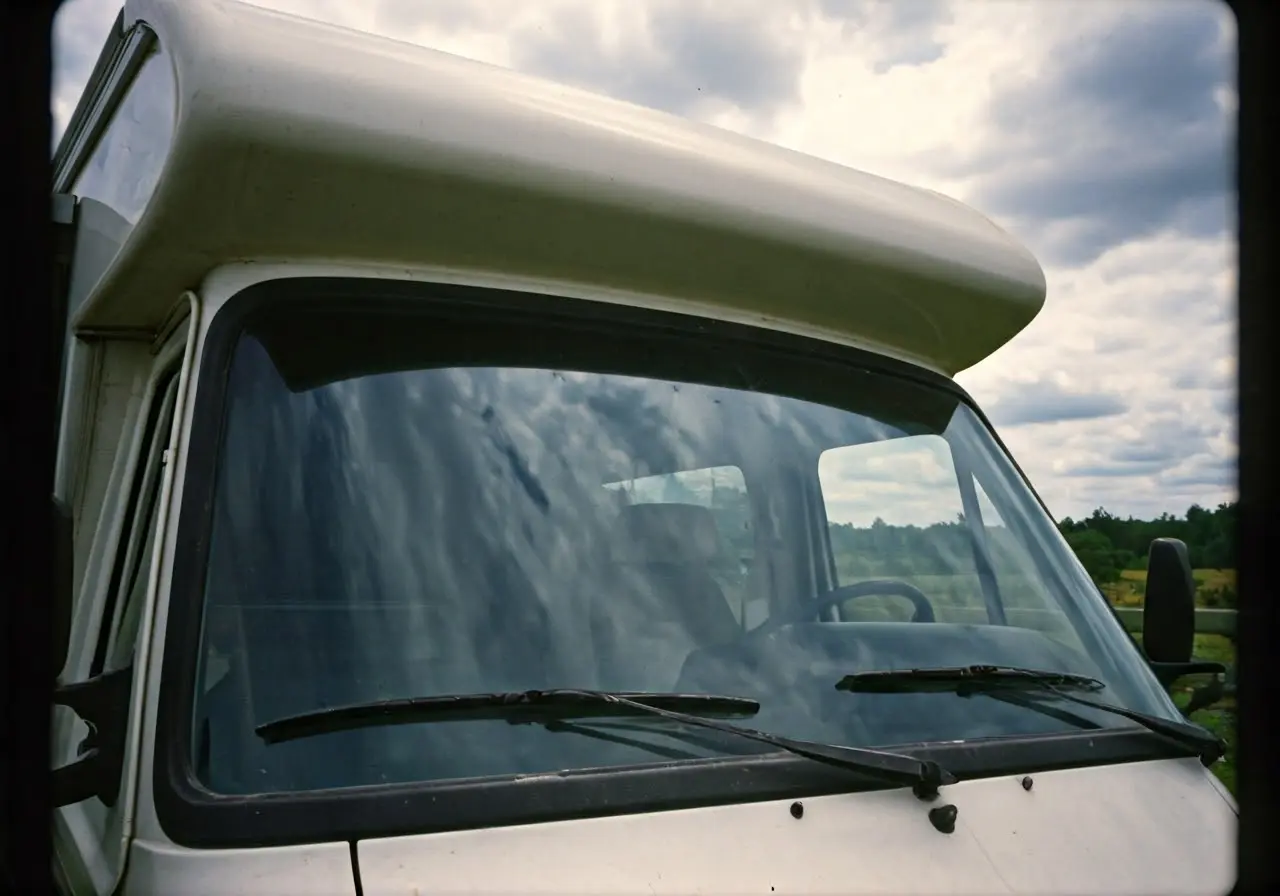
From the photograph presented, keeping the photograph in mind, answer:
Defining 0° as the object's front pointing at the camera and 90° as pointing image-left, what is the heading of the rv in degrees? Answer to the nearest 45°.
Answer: approximately 315°
